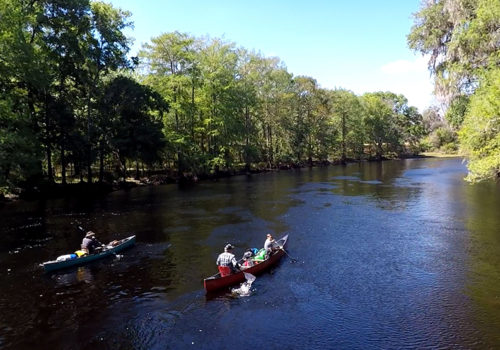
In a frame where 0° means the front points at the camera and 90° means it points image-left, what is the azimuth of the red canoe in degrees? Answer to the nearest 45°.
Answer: approximately 225°

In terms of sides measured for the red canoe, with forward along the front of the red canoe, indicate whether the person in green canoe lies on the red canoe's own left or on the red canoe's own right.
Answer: on the red canoe's own left
